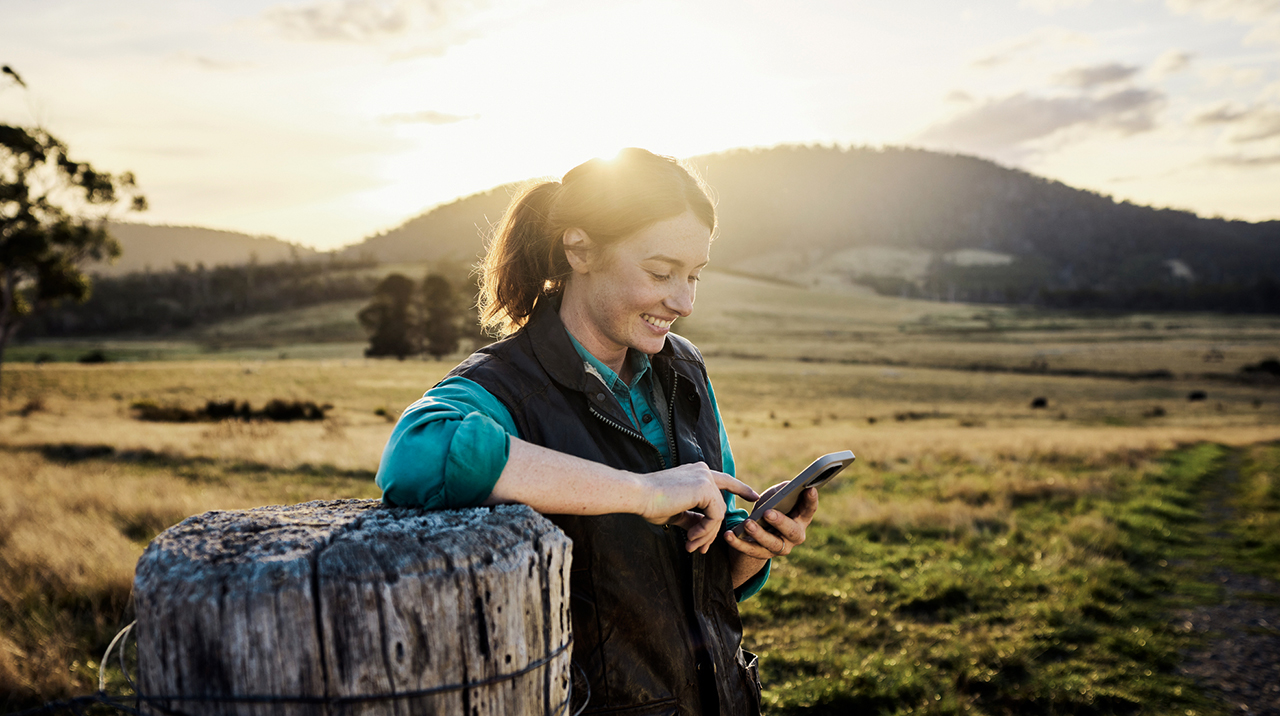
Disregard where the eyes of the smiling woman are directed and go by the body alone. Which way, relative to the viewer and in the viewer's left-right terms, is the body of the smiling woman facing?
facing the viewer and to the right of the viewer

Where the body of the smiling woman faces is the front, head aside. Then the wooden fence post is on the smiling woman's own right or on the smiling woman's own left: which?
on the smiling woman's own right
